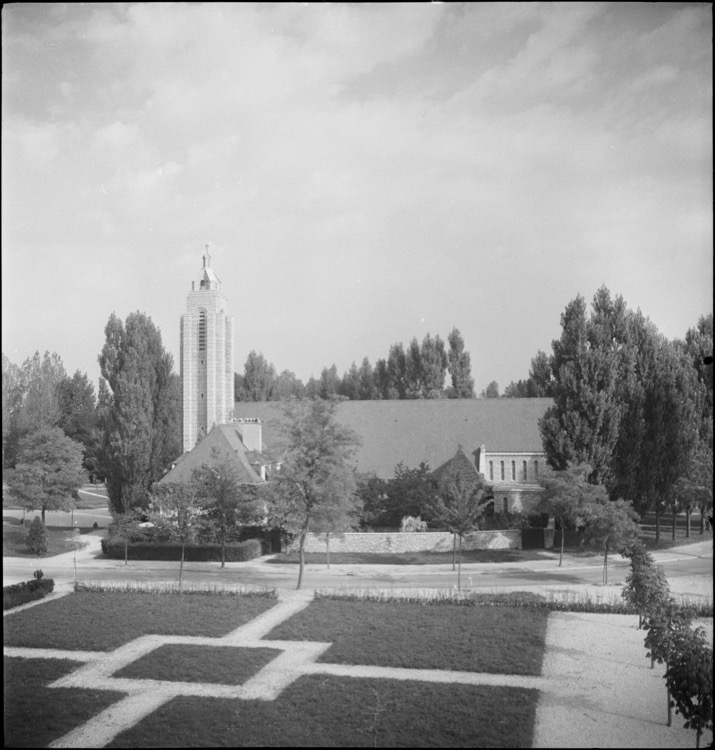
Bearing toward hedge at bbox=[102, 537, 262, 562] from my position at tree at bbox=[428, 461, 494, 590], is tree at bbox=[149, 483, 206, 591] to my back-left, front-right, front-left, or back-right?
front-left

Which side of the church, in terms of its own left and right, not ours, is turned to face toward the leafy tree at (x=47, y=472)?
front

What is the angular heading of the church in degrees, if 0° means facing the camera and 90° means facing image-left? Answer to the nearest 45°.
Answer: approximately 90°

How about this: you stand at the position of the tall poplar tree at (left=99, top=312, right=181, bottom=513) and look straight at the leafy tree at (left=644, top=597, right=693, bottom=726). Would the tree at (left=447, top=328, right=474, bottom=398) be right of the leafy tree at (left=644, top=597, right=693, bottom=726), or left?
left

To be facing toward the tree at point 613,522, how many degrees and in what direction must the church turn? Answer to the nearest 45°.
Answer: approximately 45° to its left

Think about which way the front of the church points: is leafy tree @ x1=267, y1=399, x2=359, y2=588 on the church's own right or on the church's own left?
on the church's own left

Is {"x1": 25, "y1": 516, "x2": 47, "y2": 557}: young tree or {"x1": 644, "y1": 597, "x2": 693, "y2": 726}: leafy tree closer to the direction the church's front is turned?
the young tree

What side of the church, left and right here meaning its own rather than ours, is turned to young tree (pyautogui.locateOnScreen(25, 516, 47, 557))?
front

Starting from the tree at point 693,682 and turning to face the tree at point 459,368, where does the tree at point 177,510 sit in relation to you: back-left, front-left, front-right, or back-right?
front-left

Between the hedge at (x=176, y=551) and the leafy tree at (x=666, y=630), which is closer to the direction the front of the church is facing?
the hedge
